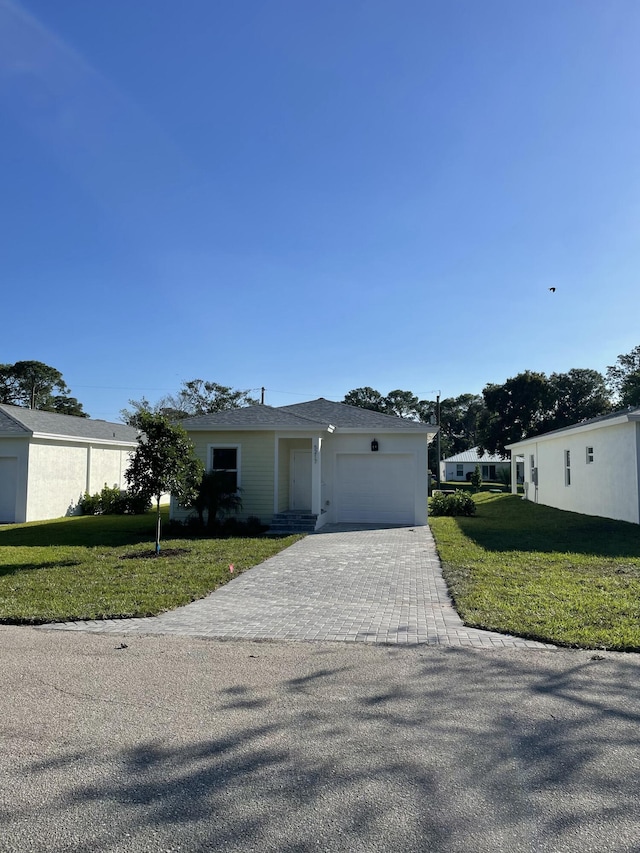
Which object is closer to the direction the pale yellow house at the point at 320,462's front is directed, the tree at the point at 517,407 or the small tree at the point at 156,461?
the small tree

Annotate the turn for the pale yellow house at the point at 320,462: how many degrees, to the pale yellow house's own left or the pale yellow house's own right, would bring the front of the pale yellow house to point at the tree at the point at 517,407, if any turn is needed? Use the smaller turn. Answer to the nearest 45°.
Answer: approximately 135° to the pale yellow house's own left

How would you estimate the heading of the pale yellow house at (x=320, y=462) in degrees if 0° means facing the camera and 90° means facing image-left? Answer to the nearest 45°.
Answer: approximately 0°

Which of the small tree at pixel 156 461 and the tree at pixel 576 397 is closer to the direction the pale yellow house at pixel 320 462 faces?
the small tree

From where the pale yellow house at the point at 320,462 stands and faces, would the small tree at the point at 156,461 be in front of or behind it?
in front

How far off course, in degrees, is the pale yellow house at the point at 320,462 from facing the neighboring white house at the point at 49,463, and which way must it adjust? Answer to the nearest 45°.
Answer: approximately 90° to its right

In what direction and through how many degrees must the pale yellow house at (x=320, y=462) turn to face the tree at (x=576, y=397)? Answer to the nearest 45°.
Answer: approximately 135° to its left

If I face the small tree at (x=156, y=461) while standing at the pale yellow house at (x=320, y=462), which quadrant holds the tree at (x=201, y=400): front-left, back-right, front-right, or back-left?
back-right

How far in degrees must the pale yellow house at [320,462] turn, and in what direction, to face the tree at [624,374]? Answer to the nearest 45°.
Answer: approximately 135° to its left

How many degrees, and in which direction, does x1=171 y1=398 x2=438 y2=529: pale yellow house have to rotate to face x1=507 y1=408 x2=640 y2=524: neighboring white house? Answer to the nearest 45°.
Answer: approximately 90° to its left

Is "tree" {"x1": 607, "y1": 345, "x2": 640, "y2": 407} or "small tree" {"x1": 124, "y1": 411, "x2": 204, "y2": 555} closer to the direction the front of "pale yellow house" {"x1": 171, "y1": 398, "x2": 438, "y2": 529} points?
the small tree

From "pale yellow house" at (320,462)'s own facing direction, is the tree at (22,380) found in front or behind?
behind
